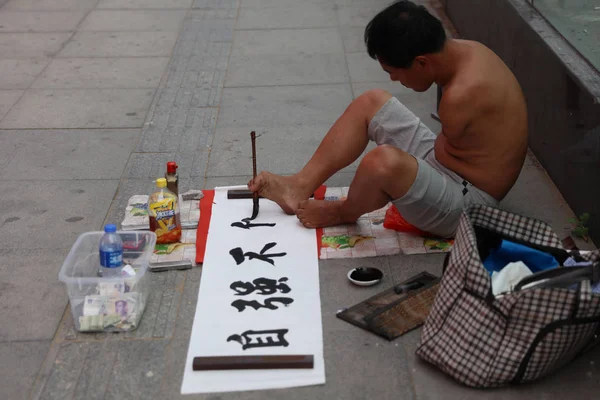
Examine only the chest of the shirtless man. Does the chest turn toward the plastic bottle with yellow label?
yes

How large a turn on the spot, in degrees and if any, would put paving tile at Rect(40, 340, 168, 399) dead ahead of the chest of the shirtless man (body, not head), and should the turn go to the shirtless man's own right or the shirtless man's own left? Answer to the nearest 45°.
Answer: approximately 45° to the shirtless man's own left

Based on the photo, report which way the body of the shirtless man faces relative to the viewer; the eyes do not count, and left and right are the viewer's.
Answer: facing to the left of the viewer

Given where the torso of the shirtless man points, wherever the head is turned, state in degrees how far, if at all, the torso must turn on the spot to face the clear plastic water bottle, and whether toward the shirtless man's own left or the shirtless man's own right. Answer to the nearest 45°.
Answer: approximately 45° to the shirtless man's own left

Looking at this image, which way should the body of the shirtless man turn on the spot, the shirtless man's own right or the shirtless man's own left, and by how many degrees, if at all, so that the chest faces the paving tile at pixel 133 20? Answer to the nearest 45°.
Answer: approximately 45° to the shirtless man's own right

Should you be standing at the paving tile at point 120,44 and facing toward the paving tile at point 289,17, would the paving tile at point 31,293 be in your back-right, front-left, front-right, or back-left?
back-right
